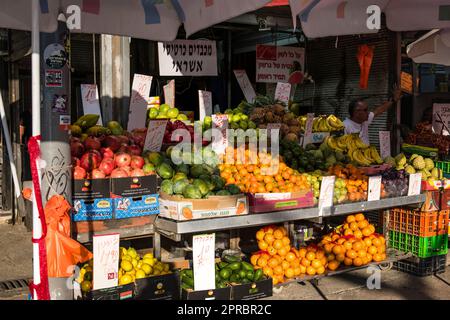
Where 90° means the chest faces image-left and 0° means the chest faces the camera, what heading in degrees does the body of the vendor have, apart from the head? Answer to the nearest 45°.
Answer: approximately 315°

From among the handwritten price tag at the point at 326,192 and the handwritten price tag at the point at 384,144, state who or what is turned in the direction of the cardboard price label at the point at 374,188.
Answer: the handwritten price tag at the point at 384,144

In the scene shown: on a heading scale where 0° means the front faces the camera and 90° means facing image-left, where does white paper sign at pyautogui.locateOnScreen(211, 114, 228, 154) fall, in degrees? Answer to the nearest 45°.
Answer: approximately 0°

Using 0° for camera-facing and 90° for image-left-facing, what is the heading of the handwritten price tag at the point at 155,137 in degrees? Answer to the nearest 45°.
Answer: approximately 0°

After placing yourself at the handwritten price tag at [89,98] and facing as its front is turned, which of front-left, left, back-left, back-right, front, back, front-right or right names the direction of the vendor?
left

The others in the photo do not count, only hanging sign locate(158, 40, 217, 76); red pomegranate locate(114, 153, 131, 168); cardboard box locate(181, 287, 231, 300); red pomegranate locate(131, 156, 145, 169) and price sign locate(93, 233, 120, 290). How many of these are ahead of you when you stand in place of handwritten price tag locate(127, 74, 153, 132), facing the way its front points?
4

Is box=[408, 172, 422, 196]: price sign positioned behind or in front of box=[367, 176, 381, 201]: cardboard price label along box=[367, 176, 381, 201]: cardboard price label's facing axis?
behind

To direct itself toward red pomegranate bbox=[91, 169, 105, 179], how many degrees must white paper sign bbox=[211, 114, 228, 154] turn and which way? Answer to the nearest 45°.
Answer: approximately 45° to its right
